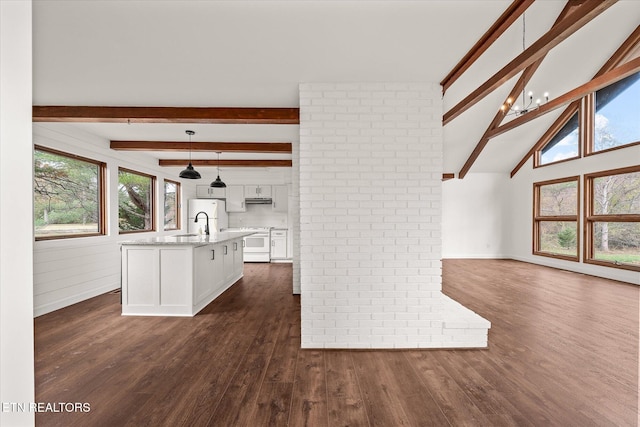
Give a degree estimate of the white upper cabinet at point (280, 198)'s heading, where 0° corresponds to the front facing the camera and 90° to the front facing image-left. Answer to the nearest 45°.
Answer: approximately 0°

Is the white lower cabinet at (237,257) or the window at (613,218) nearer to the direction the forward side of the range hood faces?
the white lower cabinet

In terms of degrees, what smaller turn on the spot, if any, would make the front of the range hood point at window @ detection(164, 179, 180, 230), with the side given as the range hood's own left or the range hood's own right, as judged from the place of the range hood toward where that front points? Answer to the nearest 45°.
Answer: approximately 90° to the range hood's own right

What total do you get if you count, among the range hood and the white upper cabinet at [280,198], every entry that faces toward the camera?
2

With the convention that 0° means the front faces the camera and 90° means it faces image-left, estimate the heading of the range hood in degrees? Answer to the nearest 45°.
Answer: approximately 0°

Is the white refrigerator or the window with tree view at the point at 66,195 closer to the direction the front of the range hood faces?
the window with tree view

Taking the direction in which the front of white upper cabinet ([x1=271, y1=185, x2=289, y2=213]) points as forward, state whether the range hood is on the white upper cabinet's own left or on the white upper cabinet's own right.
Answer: on the white upper cabinet's own right

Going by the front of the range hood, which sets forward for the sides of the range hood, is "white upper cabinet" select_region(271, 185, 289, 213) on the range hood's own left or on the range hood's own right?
on the range hood's own left

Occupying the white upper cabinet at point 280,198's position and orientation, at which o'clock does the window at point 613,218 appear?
The window is roughly at 10 o'clock from the white upper cabinet.

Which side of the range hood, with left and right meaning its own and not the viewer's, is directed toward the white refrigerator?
right

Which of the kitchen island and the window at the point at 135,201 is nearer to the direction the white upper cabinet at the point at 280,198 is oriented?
the kitchen island

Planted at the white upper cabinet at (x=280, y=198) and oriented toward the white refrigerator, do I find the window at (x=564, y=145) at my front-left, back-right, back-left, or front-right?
back-left

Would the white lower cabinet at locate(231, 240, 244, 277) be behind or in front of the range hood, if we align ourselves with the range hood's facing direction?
in front

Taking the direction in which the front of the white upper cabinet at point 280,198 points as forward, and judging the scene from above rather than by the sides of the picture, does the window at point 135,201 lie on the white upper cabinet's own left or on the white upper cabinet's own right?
on the white upper cabinet's own right
